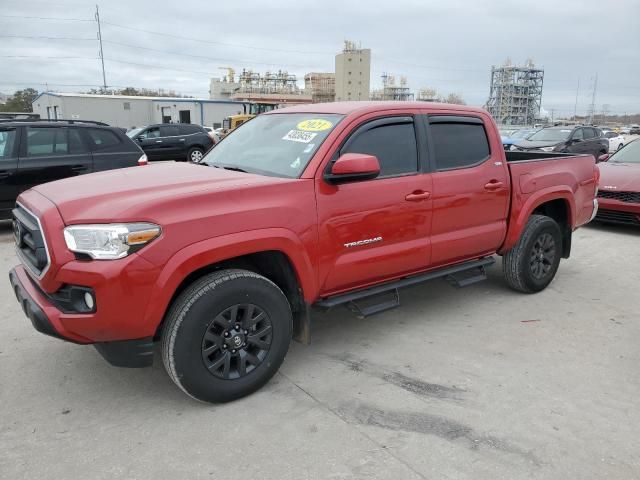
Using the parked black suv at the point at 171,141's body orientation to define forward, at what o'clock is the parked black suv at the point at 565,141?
the parked black suv at the point at 565,141 is roughly at 7 o'clock from the parked black suv at the point at 171,141.

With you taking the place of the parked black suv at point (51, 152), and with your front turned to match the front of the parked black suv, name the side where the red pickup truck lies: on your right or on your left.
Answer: on your left

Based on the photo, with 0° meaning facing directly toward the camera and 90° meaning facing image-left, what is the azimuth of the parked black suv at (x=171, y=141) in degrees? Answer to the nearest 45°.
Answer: approximately 90°

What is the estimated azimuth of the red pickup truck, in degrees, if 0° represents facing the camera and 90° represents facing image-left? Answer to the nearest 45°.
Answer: approximately 45°

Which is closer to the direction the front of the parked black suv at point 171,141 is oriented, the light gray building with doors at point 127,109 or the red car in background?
the light gray building with doors

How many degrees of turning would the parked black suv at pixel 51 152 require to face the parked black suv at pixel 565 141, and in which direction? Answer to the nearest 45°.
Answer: approximately 180°

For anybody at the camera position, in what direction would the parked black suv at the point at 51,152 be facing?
facing to the left of the viewer

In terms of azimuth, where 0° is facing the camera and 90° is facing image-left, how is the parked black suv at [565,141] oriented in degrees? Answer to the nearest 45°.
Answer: approximately 45°

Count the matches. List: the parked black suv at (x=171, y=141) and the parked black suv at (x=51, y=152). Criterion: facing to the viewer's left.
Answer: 2
